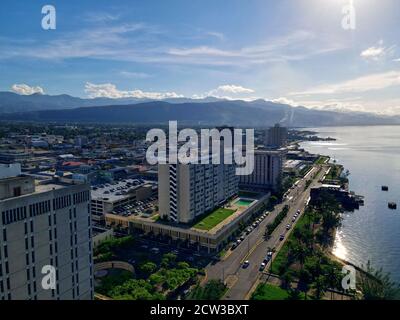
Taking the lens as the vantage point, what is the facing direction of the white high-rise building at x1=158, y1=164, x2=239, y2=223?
facing the viewer and to the right of the viewer

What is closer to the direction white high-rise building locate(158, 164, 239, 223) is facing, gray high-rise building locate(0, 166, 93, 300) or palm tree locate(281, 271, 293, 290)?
the palm tree

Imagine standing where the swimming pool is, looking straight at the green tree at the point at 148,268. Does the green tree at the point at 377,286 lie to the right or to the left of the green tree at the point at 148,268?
left

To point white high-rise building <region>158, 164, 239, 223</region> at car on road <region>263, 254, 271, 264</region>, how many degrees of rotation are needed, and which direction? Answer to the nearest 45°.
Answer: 0° — it already faces it

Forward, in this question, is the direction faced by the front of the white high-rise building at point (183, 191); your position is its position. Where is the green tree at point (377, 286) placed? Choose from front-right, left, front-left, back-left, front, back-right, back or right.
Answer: front

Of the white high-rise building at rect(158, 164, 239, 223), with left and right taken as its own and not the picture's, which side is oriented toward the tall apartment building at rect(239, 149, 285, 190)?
left

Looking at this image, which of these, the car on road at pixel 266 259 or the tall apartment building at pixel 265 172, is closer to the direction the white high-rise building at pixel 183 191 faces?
the car on road
